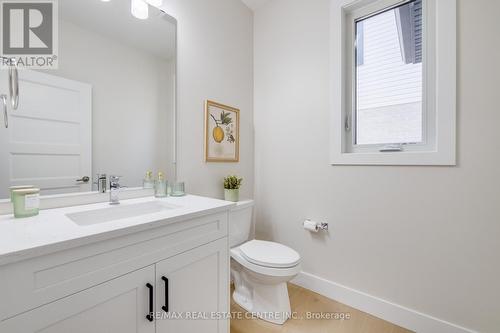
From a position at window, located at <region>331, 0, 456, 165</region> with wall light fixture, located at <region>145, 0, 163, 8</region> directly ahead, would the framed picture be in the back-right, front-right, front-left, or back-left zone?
front-right

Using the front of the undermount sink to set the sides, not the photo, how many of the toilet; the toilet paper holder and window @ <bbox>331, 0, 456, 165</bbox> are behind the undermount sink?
0

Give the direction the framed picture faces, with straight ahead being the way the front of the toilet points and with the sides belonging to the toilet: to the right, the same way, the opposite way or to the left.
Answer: the same way

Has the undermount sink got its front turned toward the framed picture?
no

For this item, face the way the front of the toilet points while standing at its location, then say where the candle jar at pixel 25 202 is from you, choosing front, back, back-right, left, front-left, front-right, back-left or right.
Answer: right

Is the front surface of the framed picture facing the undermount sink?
no

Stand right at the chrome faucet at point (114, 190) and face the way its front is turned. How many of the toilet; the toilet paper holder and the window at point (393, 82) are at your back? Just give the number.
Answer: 0

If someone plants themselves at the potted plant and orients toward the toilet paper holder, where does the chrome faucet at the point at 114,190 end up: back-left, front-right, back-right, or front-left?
back-right

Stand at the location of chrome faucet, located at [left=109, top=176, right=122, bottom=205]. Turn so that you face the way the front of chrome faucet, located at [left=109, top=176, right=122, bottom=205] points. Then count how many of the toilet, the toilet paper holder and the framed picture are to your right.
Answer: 0

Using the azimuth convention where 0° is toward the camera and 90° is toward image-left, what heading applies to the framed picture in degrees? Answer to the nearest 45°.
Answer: approximately 315°

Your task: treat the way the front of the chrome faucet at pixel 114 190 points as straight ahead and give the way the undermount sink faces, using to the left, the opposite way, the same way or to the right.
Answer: the same way

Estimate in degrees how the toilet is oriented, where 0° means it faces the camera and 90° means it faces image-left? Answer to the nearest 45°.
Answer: approximately 315°

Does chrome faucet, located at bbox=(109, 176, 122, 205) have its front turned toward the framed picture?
no

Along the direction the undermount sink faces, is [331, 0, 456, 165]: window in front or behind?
in front

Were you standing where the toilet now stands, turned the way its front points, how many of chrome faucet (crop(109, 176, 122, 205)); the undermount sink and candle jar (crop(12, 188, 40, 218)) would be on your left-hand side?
0

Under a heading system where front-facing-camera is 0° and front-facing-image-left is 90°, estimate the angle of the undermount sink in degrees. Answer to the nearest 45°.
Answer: approximately 315°

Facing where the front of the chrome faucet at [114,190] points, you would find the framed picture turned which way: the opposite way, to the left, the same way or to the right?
the same way

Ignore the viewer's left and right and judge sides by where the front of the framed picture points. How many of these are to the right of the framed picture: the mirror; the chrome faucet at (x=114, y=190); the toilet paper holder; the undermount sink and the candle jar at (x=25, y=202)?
4

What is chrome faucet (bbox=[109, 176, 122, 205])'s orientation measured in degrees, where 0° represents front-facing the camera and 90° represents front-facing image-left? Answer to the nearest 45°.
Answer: approximately 315°
